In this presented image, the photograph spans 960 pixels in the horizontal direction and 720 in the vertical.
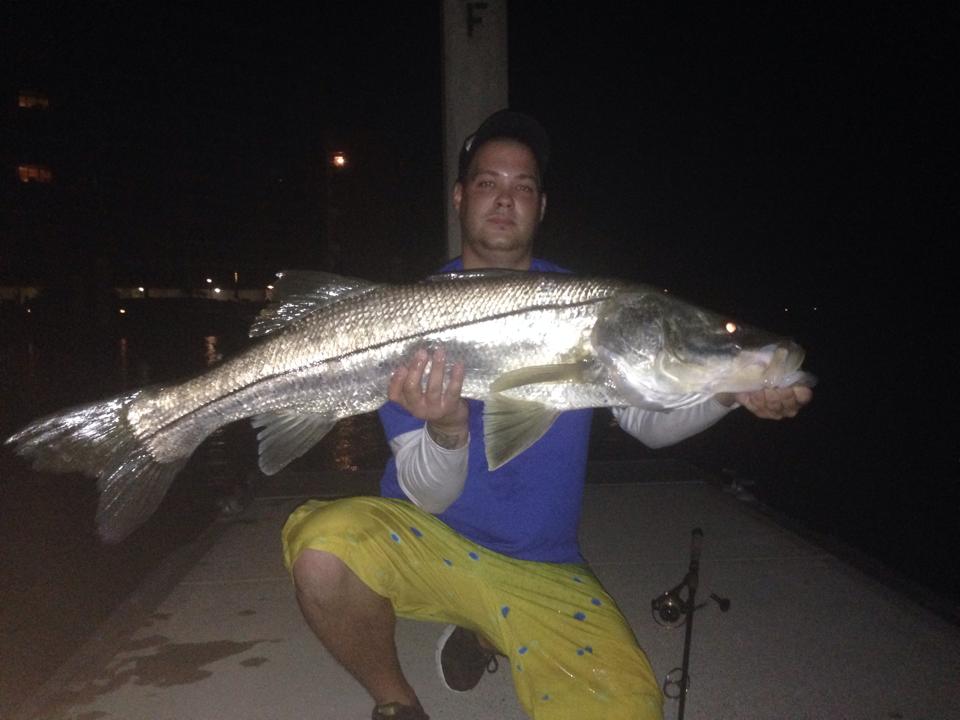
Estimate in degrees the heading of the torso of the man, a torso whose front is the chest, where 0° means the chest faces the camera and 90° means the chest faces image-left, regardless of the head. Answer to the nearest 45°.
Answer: approximately 0°

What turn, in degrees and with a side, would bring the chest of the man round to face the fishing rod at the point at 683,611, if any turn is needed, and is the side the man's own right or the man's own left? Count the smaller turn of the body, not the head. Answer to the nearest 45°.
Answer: approximately 135° to the man's own left
